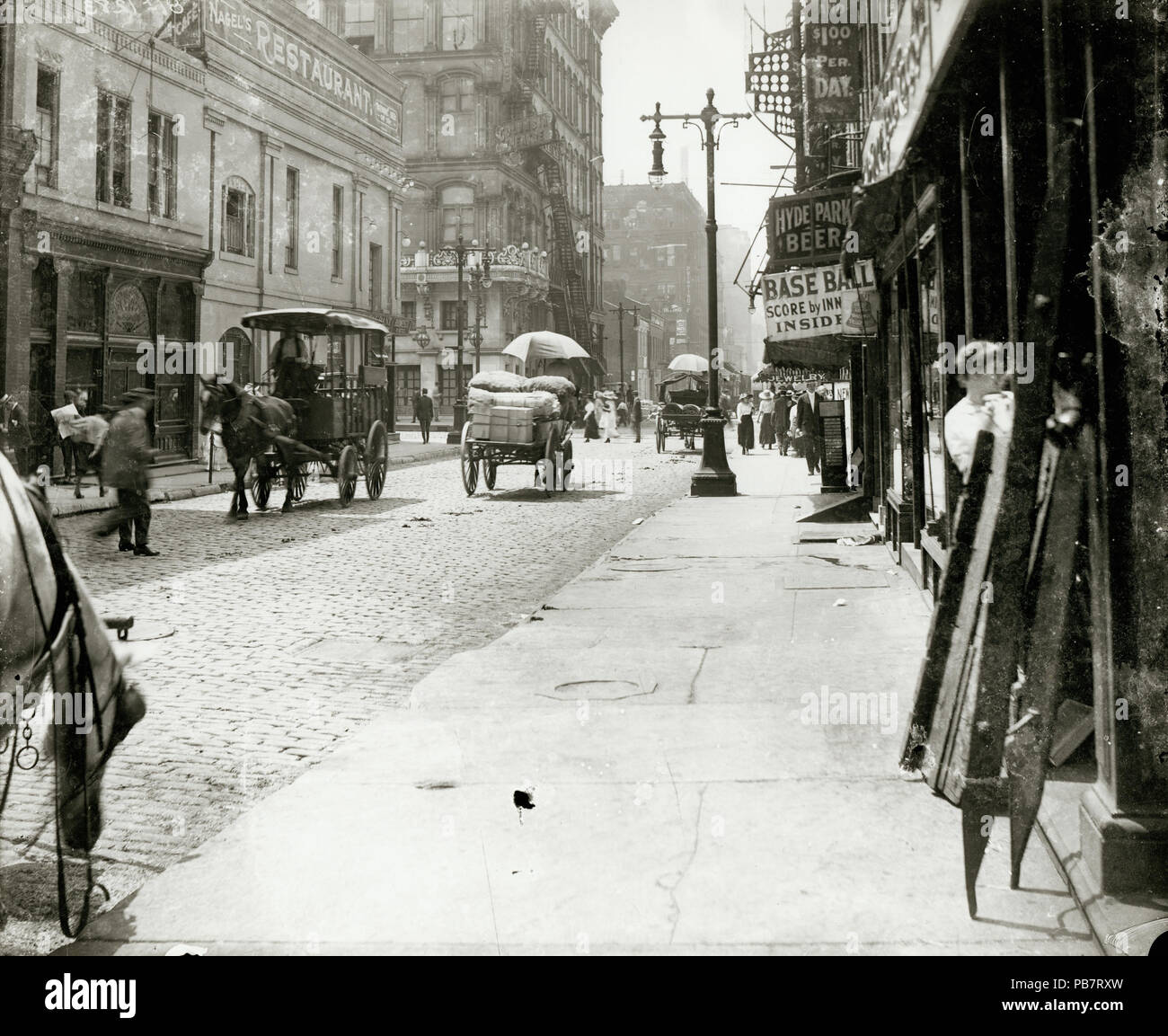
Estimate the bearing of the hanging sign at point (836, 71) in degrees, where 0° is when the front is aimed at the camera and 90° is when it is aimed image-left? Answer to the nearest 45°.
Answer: approximately 0°

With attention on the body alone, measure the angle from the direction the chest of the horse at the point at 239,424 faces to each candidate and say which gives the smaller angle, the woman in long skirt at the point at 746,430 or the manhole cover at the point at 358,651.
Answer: the manhole cover

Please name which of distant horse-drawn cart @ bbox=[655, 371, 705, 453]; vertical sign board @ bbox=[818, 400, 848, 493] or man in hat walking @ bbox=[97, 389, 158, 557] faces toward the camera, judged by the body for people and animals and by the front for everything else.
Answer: the vertical sign board

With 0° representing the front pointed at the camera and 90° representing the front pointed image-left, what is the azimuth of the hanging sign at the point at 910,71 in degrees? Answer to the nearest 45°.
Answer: approximately 45°

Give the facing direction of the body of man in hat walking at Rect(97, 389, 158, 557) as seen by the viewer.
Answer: to the viewer's right

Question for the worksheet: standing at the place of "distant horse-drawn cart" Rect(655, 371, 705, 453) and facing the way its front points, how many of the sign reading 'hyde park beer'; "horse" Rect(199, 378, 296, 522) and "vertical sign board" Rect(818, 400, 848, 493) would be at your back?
3

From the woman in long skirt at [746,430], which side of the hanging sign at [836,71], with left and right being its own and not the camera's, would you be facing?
back

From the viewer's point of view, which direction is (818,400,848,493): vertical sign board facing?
toward the camera

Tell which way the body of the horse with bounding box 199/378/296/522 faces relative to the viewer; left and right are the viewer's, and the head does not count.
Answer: facing the viewer and to the left of the viewer

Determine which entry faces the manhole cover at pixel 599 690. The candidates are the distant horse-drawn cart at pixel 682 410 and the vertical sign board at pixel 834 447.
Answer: the vertical sign board

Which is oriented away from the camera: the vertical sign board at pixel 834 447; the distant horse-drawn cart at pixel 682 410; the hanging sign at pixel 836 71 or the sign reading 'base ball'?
the distant horse-drawn cart

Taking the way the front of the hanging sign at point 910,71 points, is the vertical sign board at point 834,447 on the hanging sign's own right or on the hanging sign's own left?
on the hanging sign's own right

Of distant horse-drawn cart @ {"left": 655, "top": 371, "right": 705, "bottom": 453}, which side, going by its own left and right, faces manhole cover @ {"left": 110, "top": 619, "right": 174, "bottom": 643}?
back

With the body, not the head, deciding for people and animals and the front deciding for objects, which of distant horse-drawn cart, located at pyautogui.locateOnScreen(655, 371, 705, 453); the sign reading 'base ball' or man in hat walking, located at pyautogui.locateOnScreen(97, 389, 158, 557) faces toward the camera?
the sign reading 'base ball'
